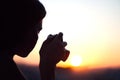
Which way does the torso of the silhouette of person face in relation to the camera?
to the viewer's right
